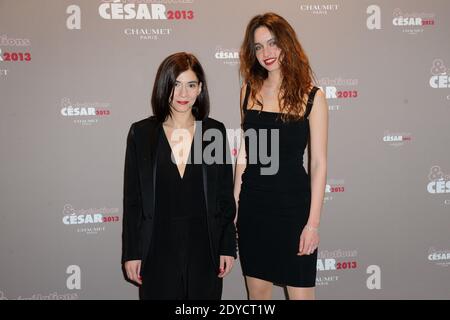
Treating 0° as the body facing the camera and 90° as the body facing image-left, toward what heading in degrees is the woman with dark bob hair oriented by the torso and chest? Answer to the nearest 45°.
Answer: approximately 0°
